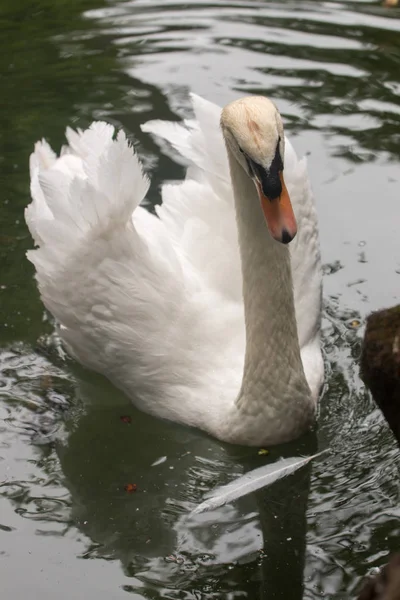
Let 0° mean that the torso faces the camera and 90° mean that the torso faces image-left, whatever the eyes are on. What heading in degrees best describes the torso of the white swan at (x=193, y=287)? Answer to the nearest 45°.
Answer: approximately 315°

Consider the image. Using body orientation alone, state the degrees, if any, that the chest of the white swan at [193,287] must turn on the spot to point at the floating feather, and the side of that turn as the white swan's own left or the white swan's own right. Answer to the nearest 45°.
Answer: approximately 45° to the white swan's own right
